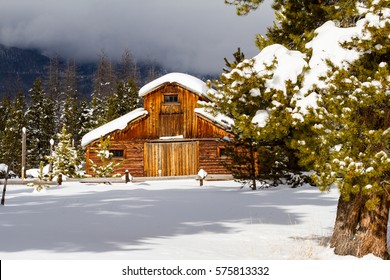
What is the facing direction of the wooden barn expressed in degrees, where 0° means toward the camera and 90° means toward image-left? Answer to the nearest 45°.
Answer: approximately 0°

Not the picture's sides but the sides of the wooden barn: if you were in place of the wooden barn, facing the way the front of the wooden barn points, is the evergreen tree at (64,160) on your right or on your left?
on your right

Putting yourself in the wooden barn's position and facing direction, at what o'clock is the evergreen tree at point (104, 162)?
The evergreen tree is roughly at 2 o'clock from the wooden barn.

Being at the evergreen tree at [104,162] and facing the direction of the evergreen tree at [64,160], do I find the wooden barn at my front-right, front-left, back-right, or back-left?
back-right
